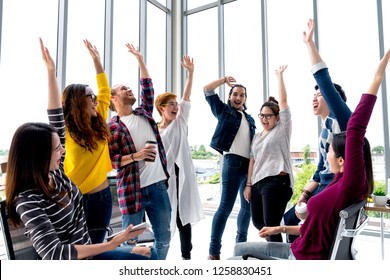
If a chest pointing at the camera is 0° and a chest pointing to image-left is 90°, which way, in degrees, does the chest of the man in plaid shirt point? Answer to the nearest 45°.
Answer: approximately 315°

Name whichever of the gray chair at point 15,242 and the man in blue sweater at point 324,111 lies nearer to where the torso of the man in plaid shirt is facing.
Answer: the man in blue sweater

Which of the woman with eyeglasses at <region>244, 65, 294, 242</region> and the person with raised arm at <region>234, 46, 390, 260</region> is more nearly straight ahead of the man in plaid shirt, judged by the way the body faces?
the person with raised arm

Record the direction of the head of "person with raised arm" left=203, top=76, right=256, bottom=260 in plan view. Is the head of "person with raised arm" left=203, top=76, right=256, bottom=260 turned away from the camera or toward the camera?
toward the camera

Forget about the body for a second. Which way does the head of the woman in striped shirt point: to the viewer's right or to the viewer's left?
to the viewer's right

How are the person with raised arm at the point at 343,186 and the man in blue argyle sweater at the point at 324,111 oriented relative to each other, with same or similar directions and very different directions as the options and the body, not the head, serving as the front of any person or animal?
same or similar directions

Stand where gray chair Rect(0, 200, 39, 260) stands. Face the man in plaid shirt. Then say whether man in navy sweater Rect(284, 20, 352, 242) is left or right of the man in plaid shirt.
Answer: right

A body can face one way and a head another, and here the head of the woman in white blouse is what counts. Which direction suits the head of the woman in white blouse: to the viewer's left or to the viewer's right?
to the viewer's right

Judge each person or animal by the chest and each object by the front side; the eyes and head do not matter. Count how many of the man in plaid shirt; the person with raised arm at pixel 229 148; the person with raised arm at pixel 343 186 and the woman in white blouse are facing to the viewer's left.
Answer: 1

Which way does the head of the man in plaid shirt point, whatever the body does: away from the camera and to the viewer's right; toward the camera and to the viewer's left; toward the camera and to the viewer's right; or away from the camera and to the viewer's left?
toward the camera and to the viewer's right

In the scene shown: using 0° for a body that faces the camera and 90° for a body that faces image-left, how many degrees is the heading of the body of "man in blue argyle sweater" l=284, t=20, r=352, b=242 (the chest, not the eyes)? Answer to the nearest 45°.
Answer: approximately 90°

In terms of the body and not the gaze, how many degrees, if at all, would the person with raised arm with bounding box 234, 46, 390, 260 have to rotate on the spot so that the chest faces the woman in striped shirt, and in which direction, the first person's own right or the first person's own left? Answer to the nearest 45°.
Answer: approximately 45° to the first person's own left

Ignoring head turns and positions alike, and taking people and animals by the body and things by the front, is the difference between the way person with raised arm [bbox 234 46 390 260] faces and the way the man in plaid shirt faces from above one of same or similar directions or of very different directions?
very different directions

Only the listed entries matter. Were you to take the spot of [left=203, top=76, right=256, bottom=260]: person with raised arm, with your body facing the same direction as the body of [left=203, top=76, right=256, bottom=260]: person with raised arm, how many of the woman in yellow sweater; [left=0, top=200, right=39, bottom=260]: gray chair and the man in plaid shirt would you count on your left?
0

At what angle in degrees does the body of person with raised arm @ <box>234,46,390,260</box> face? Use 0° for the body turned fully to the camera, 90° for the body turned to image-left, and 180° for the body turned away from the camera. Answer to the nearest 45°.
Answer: approximately 90°

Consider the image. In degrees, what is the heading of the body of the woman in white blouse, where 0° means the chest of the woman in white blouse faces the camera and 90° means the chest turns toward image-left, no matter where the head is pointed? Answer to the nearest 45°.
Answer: approximately 315°
